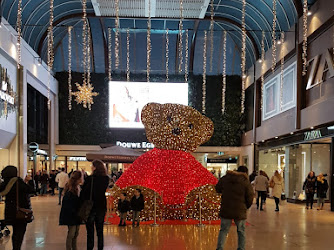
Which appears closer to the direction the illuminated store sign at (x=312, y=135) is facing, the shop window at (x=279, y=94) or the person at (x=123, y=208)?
the person

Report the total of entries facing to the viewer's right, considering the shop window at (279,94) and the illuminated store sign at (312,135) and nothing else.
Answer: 0

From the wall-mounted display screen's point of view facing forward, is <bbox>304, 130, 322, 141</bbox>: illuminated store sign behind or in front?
in front

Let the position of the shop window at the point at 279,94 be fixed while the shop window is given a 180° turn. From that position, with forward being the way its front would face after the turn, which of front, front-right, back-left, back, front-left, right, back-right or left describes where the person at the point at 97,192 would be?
back-right

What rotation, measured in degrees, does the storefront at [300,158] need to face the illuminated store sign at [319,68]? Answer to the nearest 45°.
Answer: approximately 45° to its left

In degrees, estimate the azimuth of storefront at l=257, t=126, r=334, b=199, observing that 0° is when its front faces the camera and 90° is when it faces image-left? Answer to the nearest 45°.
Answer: approximately 45°

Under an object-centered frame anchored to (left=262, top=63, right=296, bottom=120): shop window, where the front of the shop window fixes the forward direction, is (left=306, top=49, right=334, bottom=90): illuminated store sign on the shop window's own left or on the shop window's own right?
on the shop window's own left

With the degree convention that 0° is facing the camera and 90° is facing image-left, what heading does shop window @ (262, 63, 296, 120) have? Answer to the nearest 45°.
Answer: approximately 45°
